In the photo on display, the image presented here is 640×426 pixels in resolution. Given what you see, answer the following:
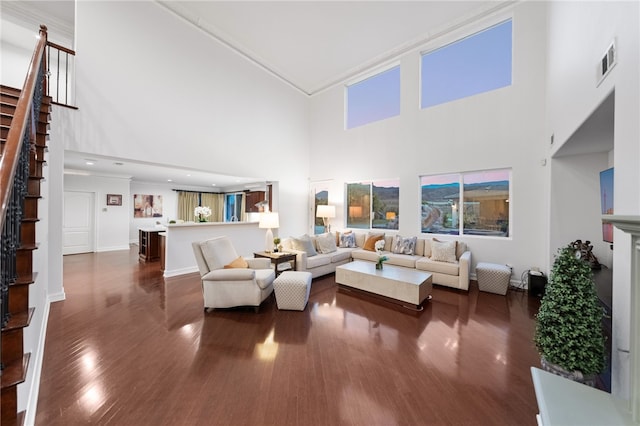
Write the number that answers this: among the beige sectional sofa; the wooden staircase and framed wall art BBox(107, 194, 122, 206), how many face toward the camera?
3

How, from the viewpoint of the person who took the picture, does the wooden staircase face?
facing the viewer

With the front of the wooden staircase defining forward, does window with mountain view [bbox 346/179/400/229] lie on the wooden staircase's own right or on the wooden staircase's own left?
on the wooden staircase's own left

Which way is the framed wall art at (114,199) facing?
toward the camera

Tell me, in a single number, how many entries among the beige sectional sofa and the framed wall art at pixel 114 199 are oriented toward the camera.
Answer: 2

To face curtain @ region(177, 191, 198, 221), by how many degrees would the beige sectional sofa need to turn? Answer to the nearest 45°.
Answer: approximately 90° to its right

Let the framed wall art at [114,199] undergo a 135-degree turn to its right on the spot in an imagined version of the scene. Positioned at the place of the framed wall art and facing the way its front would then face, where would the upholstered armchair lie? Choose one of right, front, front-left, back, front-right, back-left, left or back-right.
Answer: back-left

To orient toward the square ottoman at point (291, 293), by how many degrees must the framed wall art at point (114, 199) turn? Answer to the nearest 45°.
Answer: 0° — it already faces it
